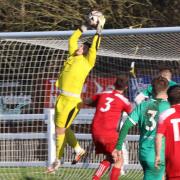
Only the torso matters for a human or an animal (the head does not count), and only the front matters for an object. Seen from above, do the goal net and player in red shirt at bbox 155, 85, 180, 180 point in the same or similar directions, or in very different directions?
very different directions

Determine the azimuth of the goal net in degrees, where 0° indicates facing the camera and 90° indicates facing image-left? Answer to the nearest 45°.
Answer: approximately 0°

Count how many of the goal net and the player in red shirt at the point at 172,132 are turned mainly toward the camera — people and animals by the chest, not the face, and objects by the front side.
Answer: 1

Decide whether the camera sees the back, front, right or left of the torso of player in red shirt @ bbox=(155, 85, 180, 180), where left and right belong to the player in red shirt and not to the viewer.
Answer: back

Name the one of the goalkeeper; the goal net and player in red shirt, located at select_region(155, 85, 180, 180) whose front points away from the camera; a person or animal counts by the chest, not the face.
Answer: the player in red shirt

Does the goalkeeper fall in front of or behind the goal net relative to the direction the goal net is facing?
in front

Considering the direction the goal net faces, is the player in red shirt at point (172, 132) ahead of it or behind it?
ahead

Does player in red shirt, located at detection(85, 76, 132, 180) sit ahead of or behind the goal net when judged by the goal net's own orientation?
ahead

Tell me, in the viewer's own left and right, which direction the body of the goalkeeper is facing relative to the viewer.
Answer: facing the viewer and to the left of the viewer

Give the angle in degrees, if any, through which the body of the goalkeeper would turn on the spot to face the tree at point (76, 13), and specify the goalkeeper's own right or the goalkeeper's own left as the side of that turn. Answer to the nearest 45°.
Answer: approximately 135° to the goalkeeper's own right
